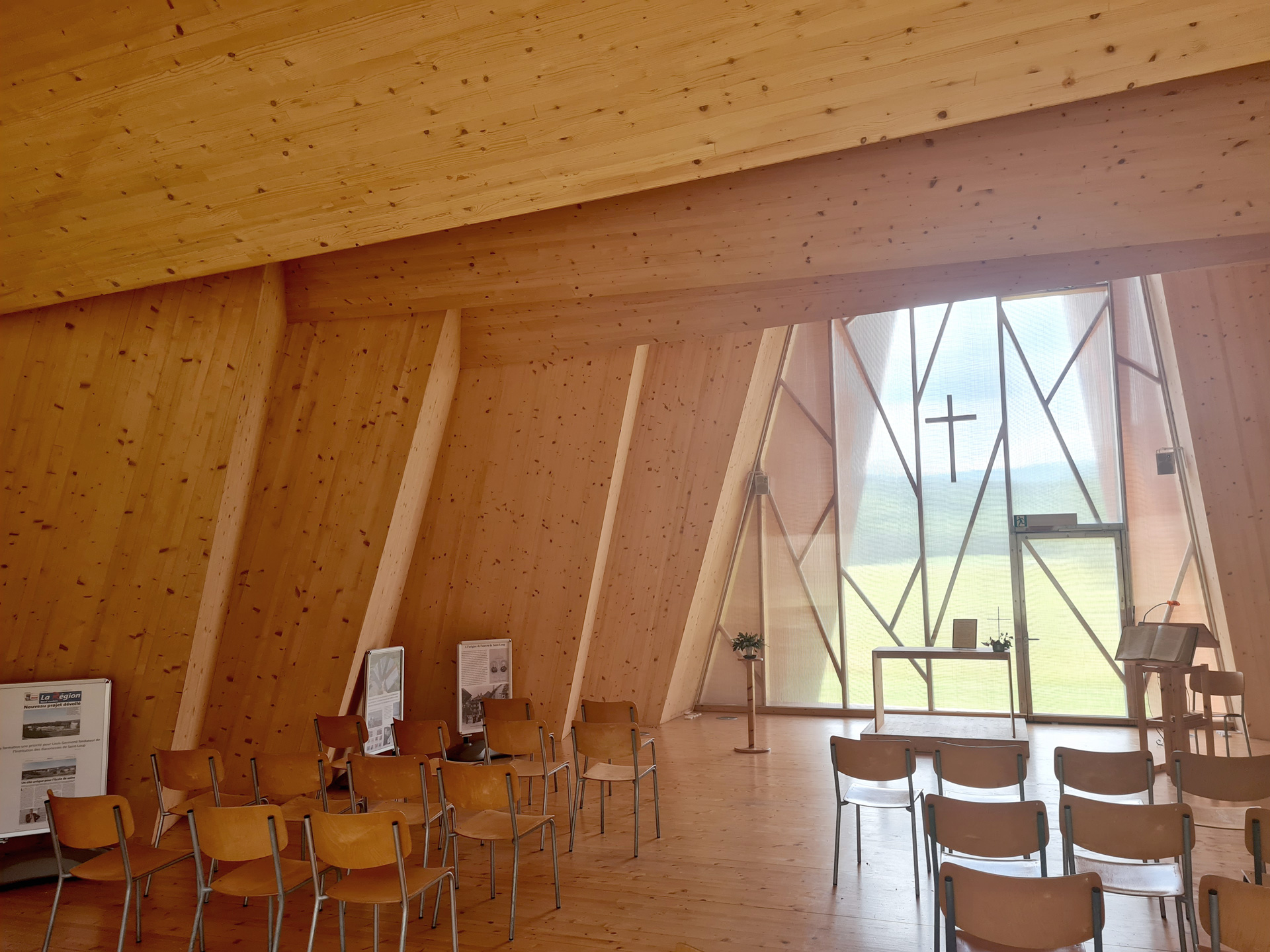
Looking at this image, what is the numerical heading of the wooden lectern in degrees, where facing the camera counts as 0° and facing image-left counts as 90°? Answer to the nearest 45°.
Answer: approximately 45°

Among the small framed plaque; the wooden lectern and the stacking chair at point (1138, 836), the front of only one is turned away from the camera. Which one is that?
the stacking chair

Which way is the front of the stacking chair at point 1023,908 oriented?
away from the camera

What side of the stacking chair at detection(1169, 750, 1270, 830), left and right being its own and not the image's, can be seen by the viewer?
back

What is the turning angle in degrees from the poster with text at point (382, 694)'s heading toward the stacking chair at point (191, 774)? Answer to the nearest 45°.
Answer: approximately 90° to its right

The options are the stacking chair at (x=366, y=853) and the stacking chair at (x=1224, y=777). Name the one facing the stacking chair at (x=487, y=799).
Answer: the stacking chair at (x=366, y=853)

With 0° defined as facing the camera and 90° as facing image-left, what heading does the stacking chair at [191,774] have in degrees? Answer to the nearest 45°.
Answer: approximately 225°

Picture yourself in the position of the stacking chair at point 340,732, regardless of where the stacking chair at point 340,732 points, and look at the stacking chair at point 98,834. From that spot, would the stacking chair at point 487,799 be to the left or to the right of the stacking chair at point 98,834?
left

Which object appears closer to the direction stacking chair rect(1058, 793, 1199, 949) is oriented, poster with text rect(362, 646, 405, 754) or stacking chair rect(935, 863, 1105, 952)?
the poster with text

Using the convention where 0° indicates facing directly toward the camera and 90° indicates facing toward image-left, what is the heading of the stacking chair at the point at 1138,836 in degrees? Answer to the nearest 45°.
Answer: approximately 180°

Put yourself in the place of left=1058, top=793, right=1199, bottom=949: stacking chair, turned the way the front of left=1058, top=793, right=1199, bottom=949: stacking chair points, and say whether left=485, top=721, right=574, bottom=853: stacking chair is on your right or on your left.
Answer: on your left

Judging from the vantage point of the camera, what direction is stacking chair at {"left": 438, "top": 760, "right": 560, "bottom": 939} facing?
facing away from the viewer and to the right of the viewer

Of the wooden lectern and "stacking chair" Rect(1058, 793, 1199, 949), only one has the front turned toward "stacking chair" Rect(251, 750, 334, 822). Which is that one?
the wooden lectern

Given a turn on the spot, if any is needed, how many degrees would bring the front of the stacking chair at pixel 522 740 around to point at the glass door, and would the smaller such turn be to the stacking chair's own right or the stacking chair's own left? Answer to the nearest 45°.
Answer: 0° — it already faces it
